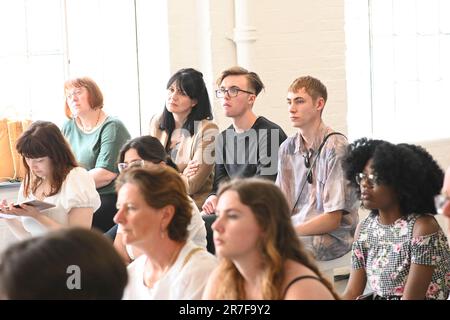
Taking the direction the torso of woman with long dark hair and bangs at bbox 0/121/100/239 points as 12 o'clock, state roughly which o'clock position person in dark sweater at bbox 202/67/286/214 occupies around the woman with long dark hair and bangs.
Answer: The person in dark sweater is roughly at 7 o'clock from the woman with long dark hair and bangs.

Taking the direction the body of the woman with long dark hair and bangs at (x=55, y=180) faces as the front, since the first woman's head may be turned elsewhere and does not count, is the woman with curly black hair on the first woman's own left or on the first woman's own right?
on the first woman's own left

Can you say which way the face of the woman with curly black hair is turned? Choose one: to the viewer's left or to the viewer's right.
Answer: to the viewer's left

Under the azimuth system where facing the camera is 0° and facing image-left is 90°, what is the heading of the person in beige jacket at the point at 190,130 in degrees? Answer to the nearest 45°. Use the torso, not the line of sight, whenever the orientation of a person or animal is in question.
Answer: approximately 45°

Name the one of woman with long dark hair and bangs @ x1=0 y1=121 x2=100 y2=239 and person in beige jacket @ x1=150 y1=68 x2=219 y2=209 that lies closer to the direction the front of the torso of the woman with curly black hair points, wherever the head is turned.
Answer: the woman with long dark hair and bangs

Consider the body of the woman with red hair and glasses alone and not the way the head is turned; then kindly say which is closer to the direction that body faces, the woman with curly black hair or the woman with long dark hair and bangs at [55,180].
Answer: the woman with long dark hair and bangs
